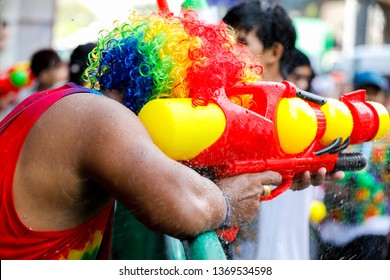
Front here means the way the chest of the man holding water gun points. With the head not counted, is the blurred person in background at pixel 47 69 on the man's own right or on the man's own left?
on the man's own left

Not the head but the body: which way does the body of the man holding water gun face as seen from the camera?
to the viewer's right

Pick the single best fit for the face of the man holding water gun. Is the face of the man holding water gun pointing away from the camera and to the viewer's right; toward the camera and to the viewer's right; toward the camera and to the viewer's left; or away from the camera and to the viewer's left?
away from the camera and to the viewer's right

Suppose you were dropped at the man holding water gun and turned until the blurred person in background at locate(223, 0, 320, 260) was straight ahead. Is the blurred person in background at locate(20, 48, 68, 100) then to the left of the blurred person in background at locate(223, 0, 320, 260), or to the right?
left
